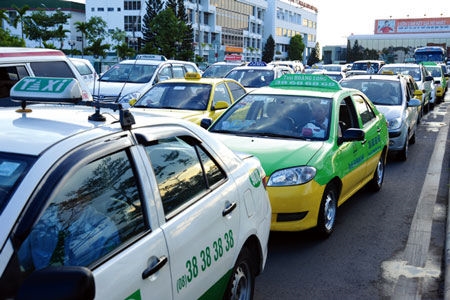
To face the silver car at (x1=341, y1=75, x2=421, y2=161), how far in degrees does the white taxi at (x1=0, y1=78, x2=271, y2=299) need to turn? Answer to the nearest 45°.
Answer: approximately 180°

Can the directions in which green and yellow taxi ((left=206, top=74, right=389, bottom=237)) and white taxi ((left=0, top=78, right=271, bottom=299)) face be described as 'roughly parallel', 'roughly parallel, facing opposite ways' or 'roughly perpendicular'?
roughly parallel

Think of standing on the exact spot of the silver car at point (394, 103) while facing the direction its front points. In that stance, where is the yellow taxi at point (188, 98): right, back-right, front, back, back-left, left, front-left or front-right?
front

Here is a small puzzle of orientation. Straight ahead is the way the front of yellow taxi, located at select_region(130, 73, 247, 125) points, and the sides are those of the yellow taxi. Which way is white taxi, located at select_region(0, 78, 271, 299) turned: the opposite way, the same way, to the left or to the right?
the same way

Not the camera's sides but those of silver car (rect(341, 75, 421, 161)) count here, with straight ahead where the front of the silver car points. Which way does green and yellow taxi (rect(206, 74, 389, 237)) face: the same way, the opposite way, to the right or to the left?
the same way

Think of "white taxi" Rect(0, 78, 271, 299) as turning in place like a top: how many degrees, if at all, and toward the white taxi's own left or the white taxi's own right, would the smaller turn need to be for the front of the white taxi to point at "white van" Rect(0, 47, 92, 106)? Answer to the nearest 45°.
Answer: approximately 135° to the white taxi's own right

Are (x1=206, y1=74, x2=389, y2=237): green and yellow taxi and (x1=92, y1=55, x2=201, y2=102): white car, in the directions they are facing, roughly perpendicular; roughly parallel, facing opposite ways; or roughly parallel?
roughly parallel

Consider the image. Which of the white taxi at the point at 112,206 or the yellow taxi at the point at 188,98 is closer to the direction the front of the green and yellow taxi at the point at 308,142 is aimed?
the white taxi

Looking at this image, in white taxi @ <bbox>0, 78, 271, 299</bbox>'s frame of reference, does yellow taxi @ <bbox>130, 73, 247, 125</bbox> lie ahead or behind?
behind

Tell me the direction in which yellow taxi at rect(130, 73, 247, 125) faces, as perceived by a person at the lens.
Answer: facing the viewer and to the left of the viewer

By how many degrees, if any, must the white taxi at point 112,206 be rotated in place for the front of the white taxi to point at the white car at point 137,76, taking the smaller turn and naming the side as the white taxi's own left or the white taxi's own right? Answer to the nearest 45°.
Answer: approximately 135° to the white taxi's own right

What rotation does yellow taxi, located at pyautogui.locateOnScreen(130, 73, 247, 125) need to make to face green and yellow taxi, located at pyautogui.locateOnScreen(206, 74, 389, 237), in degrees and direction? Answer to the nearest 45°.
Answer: approximately 45° to its left

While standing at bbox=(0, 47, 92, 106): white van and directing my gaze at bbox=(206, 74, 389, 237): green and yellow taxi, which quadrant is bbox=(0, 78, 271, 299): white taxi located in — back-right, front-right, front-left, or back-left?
front-right

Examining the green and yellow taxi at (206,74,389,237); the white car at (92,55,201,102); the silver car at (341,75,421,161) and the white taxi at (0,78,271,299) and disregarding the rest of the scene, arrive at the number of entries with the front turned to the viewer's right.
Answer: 0

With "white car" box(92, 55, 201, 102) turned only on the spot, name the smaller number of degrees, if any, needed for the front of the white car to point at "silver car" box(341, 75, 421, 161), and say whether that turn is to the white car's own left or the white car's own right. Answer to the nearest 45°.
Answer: approximately 90° to the white car's own left
